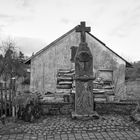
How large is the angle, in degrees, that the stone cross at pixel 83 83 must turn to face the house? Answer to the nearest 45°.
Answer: approximately 180°

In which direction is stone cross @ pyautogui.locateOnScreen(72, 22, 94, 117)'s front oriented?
toward the camera

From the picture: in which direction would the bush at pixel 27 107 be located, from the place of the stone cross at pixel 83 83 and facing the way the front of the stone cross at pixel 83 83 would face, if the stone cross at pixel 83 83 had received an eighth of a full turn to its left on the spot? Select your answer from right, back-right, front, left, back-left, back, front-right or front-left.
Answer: back-right
